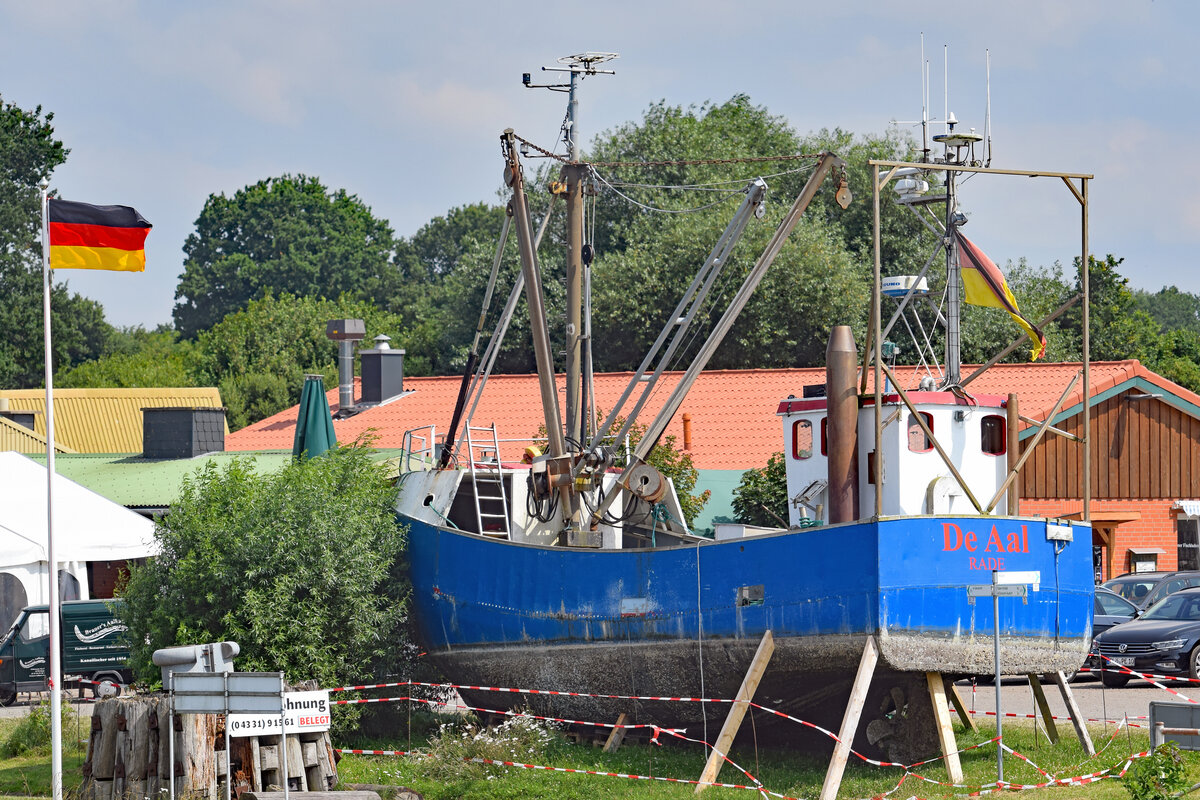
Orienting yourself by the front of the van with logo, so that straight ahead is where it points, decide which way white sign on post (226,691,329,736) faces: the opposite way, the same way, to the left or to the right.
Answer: to the left

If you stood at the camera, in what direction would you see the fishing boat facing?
facing away from the viewer and to the left of the viewer

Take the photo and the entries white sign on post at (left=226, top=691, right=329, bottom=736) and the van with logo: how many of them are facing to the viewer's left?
1

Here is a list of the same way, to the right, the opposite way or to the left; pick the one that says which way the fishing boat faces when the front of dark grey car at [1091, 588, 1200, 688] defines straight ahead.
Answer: to the right

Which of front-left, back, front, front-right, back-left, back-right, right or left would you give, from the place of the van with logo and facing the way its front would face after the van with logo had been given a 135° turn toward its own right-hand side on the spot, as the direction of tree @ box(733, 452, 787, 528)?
front-right

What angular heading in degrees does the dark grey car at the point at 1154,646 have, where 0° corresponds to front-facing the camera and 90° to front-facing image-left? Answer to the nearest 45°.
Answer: approximately 45°

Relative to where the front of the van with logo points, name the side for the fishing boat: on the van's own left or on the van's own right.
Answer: on the van's own left

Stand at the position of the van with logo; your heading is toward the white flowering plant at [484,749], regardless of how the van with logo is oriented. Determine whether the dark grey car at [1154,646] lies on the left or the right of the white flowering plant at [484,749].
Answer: left

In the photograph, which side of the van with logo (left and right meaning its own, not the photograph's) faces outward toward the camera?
left

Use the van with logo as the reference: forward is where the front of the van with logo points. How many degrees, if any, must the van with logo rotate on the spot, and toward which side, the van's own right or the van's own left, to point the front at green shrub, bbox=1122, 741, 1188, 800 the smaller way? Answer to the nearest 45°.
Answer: approximately 135° to the van's own left

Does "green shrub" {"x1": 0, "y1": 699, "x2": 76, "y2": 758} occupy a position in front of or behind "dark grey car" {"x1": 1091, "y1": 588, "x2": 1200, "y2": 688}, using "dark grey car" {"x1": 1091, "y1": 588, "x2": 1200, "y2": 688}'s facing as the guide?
in front

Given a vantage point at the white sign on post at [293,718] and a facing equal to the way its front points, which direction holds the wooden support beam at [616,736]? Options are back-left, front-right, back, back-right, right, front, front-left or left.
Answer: back-left

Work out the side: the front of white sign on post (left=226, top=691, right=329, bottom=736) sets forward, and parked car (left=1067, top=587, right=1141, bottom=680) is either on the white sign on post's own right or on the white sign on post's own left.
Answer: on the white sign on post's own left

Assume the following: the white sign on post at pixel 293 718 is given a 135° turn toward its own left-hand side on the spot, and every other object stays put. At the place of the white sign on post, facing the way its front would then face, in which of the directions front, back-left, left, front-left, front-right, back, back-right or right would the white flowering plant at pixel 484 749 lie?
front

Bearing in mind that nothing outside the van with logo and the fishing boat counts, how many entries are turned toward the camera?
0
